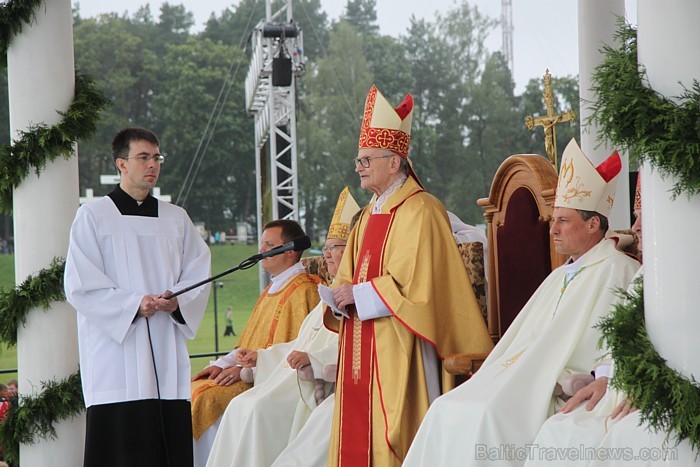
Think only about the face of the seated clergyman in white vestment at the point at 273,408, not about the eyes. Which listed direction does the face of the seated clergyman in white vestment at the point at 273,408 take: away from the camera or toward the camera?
toward the camera

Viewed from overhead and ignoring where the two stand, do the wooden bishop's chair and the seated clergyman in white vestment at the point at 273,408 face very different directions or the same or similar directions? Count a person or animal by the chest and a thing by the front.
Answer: same or similar directions

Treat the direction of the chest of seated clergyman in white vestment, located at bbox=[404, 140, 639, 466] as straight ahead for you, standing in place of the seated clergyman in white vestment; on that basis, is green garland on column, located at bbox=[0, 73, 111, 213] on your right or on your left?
on your right

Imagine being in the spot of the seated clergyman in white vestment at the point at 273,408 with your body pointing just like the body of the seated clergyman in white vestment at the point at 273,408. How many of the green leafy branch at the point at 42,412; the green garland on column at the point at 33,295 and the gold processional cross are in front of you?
2

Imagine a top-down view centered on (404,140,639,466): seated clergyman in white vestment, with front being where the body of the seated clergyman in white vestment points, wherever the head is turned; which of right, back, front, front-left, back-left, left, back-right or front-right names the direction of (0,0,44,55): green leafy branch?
front-right

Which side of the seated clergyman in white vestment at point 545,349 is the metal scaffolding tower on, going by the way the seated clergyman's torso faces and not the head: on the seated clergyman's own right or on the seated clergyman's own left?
on the seated clergyman's own right

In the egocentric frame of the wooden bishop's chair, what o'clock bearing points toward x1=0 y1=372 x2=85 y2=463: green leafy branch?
The green leafy branch is roughly at 1 o'clock from the wooden bishop's chair.

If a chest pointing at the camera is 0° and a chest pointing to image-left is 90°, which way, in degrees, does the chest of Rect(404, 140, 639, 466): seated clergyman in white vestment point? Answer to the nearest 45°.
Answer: approximately 45°

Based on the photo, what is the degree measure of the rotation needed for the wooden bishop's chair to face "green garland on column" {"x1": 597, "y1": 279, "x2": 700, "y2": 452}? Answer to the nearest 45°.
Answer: approximately 45° to its left

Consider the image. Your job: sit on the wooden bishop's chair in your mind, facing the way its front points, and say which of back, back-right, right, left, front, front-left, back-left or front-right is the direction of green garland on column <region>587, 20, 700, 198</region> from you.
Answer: front-left

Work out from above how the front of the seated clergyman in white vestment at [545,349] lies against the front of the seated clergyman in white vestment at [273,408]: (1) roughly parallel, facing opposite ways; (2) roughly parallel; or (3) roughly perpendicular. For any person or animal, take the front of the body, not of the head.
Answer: roughly parallel

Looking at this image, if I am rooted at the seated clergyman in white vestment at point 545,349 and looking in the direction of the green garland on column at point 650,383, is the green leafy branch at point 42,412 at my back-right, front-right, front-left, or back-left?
back-right

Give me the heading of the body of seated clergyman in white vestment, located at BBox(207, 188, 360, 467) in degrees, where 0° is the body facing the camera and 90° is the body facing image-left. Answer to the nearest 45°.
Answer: approximately 45°
